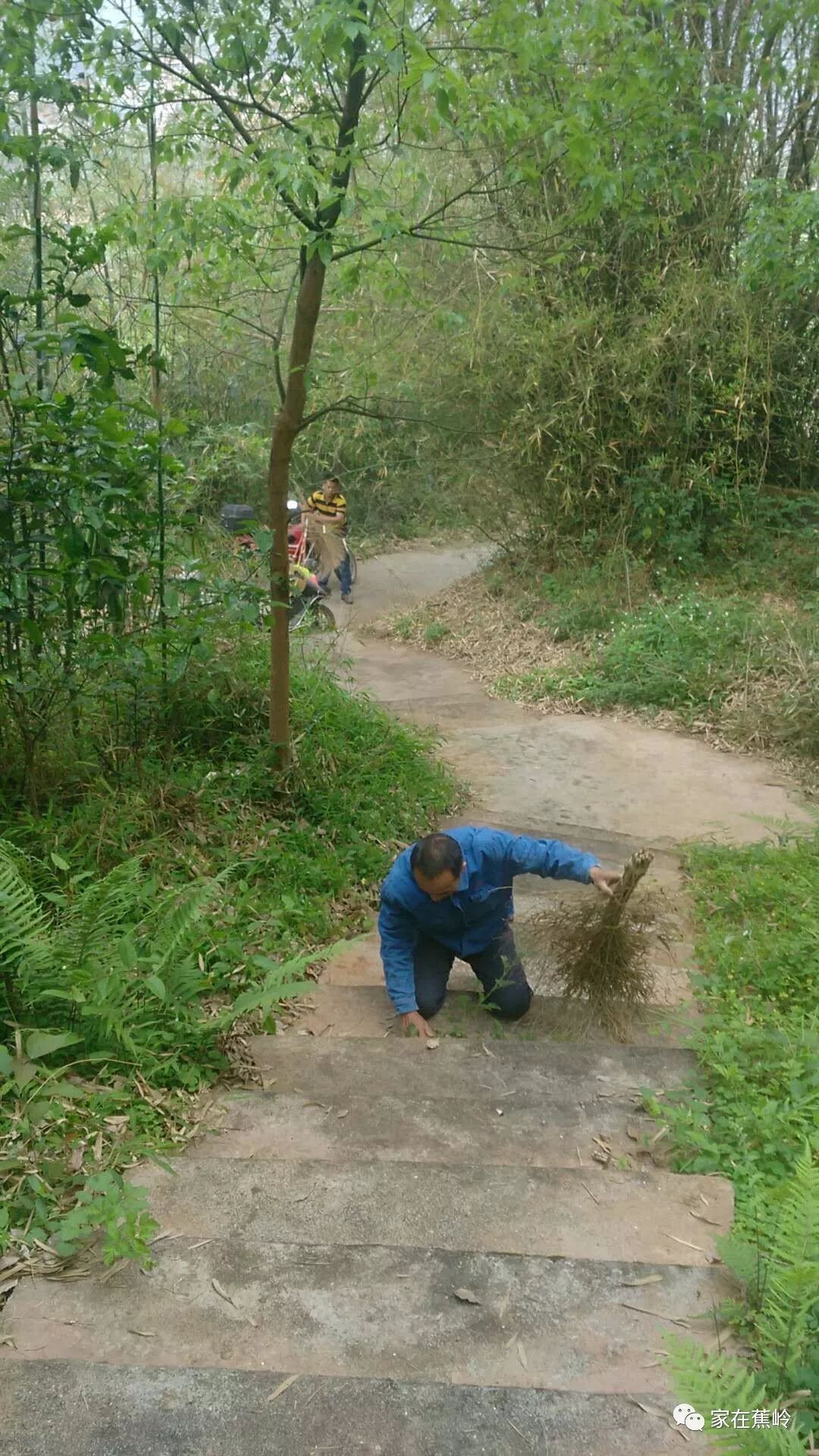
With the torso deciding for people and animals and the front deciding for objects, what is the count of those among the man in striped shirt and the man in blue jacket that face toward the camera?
2

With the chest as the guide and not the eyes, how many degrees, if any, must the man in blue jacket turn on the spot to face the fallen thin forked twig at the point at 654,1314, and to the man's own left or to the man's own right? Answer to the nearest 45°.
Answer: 0° — they already face it

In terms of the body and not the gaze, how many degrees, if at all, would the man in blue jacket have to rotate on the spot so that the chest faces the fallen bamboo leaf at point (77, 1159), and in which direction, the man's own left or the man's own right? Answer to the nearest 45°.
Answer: approximately 45° to the man's own right

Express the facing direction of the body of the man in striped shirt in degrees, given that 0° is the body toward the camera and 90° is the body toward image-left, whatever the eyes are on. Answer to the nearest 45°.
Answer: approximately 0°

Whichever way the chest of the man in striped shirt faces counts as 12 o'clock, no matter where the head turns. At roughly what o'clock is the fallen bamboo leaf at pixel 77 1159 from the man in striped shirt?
The fallen bamboo leaf is roughly at 12 o'clock from the man in striped shirt.

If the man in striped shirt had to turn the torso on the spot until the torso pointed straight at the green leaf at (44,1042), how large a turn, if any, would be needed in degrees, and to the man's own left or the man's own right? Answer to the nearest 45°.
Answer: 0° — they already face it

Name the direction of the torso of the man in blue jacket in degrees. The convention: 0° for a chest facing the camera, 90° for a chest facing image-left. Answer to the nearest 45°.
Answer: approximately 0°
